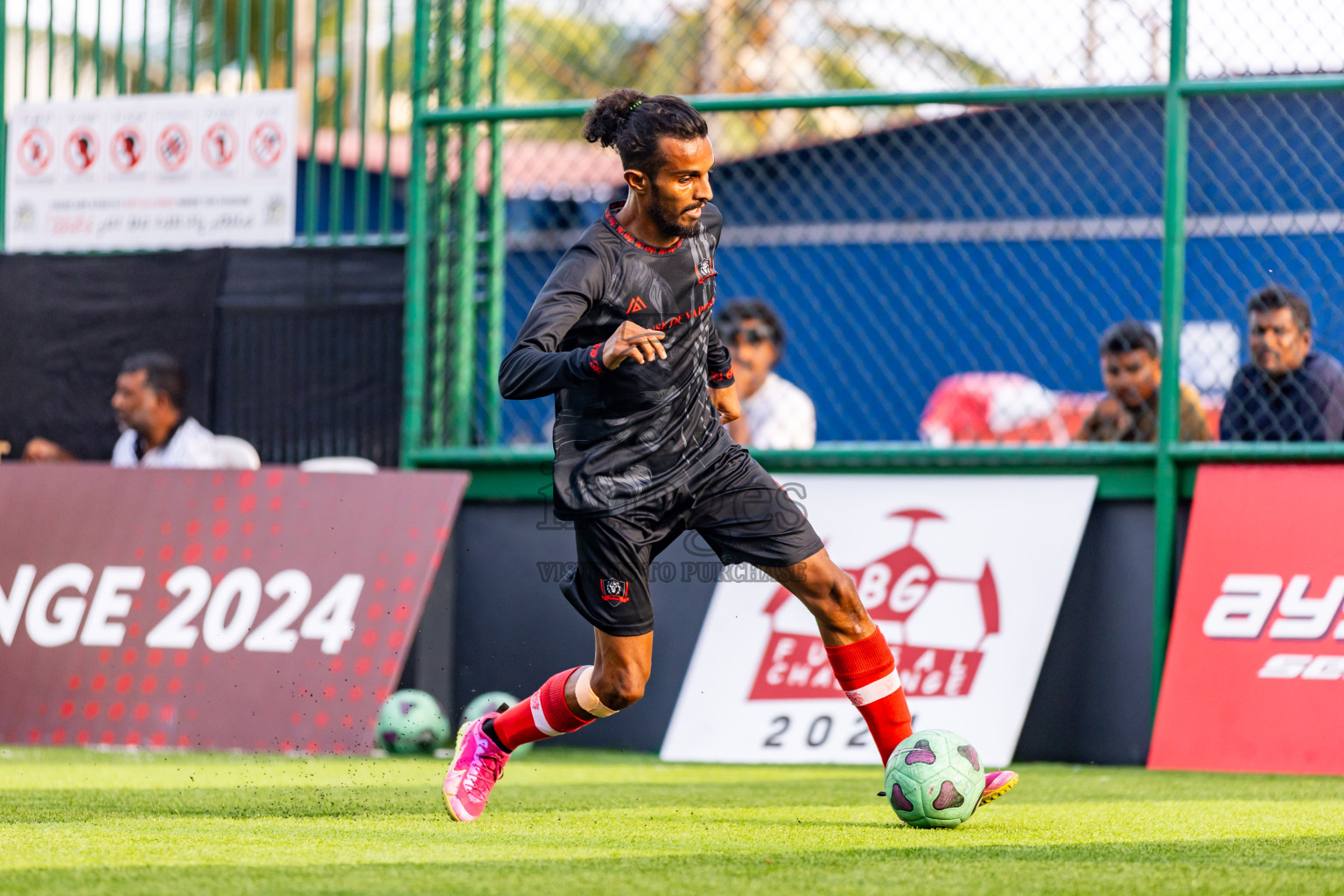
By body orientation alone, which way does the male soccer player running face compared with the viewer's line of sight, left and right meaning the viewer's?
facing the viewer and to the right of the viewer

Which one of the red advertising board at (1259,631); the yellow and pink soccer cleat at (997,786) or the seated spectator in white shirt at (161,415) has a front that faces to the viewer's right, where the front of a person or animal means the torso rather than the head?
the yellow and pink soccer cleat

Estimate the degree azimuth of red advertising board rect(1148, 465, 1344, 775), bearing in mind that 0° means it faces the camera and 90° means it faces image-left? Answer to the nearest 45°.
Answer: approximately 0°

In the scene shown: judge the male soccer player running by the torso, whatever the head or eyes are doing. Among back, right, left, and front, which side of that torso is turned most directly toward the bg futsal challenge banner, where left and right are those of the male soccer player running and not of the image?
left

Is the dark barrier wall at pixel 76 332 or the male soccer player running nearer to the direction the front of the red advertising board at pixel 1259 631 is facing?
the male soccer player running

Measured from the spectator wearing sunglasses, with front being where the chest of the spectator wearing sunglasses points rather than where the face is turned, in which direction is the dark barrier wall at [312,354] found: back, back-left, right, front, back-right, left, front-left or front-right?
front-right

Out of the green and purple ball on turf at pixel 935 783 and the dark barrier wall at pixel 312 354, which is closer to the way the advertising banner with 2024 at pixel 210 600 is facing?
the green and purple ball on turf

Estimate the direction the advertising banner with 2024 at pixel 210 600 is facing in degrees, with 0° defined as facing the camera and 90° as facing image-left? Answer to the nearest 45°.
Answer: approximately 0°

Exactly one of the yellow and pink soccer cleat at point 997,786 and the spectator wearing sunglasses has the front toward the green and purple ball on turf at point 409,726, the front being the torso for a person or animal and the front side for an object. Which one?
the spectator wearing sunglasses

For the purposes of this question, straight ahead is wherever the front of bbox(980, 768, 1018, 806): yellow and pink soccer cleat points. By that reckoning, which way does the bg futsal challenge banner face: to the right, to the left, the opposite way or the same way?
to the right

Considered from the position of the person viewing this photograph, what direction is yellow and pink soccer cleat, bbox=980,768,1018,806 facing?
facing to the right of the viewer

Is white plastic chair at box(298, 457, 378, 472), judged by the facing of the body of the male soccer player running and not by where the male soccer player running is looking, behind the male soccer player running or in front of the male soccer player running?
behind

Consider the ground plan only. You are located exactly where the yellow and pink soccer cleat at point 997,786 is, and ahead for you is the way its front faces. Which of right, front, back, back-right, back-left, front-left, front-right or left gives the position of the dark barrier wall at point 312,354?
back-left

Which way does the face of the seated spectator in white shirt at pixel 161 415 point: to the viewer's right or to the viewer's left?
to the viewer's left

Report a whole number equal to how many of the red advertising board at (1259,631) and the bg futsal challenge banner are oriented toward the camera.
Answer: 2
